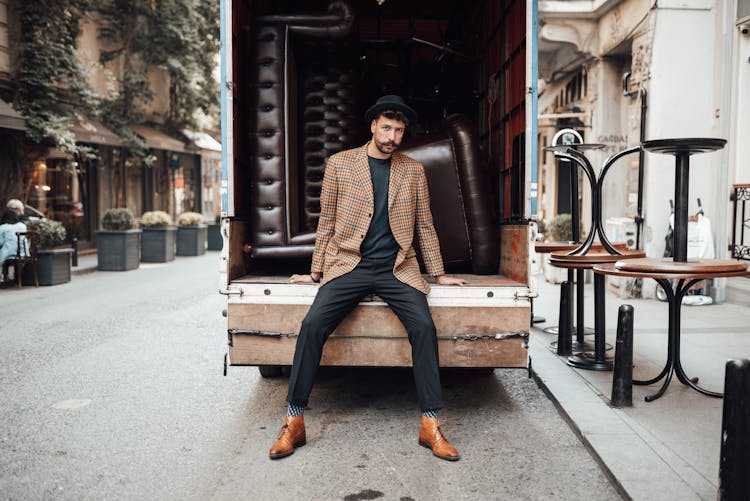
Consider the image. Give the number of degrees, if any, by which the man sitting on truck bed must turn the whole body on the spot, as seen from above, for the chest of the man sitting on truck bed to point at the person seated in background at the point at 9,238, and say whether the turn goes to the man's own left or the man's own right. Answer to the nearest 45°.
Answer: approximately 135° to the man's own right

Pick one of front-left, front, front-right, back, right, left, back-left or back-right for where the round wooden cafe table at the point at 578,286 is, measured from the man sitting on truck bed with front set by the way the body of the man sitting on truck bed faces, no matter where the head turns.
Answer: back-left

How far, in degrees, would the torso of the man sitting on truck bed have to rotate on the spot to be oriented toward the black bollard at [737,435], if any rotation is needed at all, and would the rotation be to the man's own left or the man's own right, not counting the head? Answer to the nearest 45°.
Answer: approximately 45° to the man's own left

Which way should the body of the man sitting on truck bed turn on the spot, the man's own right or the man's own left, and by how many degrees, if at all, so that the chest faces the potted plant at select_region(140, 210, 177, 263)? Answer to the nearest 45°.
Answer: approximately 135° to the man's own right

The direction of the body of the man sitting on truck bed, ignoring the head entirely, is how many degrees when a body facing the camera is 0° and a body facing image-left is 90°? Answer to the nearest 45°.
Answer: approximately 0°

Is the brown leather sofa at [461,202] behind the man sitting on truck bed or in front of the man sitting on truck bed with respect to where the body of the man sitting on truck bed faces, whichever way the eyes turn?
behind

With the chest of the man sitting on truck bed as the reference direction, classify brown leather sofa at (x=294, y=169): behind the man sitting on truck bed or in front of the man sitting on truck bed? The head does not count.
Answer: behind

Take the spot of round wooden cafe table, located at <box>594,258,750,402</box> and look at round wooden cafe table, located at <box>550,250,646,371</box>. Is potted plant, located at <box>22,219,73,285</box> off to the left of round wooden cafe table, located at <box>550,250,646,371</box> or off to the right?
left

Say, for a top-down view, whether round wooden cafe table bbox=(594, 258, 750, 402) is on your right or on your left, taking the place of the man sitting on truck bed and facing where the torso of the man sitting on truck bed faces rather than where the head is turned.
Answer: on your left

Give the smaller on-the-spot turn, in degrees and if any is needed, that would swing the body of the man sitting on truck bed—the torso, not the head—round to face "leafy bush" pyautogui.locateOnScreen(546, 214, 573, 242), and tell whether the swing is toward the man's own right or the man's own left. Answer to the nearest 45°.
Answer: approximately 135° to the man's own left

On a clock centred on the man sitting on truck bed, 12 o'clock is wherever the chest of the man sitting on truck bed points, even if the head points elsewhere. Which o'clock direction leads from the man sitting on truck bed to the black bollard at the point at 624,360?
The black bollard is roughly at 9 o'clock from the man sitting on truck bed.

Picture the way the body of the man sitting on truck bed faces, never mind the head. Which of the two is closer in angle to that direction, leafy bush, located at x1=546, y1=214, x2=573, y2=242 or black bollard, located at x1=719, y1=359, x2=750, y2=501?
the black bollard

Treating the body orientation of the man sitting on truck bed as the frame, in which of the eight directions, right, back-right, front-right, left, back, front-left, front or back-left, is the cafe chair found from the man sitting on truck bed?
back-right

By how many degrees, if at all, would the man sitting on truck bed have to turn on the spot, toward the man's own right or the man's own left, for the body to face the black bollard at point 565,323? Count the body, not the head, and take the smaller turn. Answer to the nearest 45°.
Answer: approximately 135° to the man's own left
